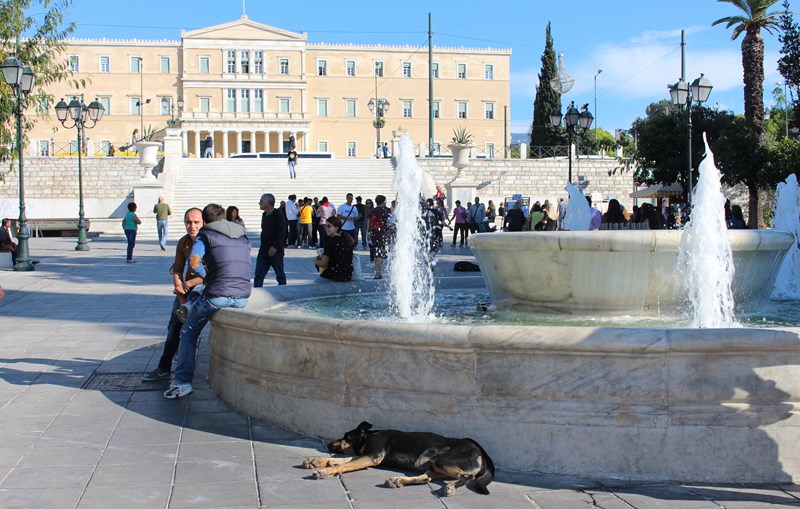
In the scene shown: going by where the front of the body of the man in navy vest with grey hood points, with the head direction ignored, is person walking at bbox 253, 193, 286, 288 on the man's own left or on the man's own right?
on the man's own right

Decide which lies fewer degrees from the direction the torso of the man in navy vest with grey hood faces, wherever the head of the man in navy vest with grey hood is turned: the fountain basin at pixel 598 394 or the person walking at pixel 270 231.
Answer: the person walking

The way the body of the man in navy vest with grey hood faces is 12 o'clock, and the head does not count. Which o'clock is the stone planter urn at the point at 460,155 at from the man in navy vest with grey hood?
The stone planter urn is roughly at 2 o'clock from the man in navy vest with grey hood.

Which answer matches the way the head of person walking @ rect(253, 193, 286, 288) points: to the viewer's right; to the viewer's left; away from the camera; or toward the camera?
to the viewer's left

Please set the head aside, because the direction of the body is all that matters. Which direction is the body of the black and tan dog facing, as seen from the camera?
to the viewer's left

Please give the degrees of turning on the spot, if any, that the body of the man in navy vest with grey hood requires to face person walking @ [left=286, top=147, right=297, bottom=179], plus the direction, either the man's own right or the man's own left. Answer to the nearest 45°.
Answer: approximately 45° to the man's own right

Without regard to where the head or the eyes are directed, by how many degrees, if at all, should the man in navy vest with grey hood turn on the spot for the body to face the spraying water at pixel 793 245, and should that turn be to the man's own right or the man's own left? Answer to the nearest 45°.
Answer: approximately 135° to the man's own right

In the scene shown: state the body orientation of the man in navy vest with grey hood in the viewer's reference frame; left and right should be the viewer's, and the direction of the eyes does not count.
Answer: facing away from the viewer and to the left of the viewer

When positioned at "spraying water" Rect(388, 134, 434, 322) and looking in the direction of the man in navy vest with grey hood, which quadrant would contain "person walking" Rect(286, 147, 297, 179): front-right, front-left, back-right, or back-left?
back-right
